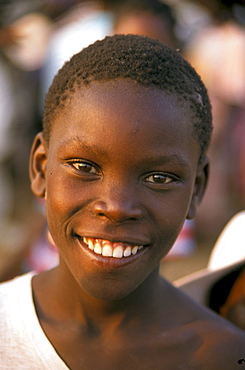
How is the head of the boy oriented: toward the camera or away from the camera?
toward the camera

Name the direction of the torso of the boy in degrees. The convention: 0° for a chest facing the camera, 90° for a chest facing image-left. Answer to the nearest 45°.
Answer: approximately 0°

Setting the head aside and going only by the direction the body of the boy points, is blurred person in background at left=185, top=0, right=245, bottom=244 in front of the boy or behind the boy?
behind
